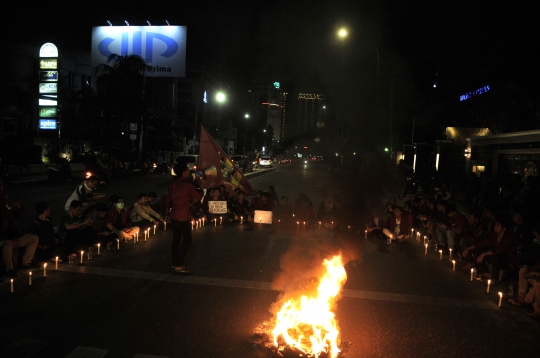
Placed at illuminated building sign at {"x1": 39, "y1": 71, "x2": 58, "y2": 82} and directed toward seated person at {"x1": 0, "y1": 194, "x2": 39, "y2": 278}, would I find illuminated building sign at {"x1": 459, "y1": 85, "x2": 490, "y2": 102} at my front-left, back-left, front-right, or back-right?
front-left

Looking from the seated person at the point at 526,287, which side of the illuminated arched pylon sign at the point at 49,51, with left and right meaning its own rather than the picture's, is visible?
front

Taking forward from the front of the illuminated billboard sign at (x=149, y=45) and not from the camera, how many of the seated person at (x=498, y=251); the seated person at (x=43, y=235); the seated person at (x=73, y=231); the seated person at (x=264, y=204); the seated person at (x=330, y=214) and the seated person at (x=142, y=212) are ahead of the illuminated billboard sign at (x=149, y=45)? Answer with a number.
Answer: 6

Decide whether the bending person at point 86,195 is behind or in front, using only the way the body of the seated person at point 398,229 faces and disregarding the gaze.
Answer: in front

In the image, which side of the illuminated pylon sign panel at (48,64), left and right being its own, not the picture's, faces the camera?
front

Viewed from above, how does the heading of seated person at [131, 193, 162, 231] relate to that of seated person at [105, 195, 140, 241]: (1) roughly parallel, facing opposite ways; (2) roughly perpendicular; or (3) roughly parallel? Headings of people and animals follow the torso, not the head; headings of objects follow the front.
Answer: roughly parallel

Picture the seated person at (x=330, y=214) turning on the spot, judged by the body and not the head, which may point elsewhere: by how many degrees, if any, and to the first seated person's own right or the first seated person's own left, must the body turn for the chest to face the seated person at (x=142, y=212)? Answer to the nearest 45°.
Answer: approximately 45° to the first seated person's own right

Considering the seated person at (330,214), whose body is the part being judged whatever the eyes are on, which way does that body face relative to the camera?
toward the camera

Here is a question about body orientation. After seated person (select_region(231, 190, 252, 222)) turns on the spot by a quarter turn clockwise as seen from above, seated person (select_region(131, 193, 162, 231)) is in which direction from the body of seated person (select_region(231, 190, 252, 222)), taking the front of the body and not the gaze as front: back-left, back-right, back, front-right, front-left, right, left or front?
front-left

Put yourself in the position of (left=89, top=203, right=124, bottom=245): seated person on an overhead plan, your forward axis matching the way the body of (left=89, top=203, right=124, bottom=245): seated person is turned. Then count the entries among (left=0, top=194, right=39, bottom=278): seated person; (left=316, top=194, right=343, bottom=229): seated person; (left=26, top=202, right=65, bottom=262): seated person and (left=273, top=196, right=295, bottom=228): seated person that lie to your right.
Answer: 2

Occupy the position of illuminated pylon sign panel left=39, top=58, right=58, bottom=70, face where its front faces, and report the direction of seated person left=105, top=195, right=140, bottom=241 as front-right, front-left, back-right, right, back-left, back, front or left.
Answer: front

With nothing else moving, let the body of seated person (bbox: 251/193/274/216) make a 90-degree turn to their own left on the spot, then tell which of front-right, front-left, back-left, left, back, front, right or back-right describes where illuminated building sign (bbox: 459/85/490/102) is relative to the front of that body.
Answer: front-left

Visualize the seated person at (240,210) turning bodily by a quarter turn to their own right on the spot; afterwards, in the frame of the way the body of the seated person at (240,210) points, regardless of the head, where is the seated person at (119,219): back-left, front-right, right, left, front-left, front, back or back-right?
front-left
